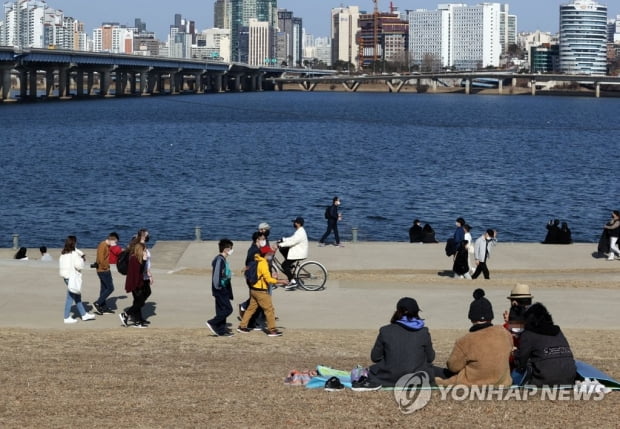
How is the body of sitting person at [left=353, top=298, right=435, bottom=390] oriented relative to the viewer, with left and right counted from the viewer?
facing away from the viewer

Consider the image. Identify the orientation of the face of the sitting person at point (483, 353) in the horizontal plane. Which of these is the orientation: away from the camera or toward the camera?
away from the camera
